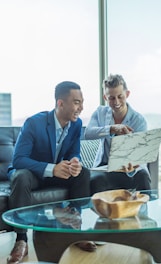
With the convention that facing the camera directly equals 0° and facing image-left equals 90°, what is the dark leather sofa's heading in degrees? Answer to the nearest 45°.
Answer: approximately 0°

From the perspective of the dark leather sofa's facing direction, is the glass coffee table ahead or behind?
ahead

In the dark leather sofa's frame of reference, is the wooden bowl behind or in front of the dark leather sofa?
in front

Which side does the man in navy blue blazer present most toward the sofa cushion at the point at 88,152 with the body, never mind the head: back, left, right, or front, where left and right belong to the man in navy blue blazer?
left

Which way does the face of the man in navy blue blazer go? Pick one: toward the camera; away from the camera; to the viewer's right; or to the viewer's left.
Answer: to the viewer's right

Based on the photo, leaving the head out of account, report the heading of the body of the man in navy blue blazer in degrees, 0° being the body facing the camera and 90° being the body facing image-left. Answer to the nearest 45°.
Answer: approximately 315°
